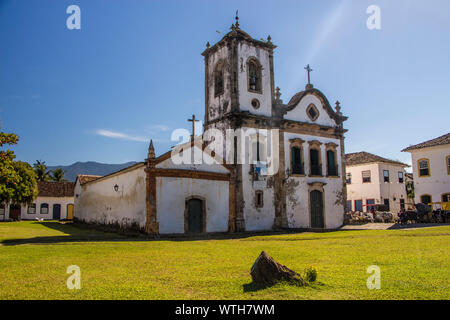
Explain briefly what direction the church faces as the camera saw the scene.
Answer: facing the viewer and to the right of the viewer

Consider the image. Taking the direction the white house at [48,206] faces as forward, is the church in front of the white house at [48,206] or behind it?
in front

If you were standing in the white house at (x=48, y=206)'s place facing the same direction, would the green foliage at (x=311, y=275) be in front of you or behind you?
in front

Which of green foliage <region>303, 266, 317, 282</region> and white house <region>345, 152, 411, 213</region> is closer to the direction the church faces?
the green foliage

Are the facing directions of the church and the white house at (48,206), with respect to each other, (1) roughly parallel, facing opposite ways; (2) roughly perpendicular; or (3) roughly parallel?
roughly parallel

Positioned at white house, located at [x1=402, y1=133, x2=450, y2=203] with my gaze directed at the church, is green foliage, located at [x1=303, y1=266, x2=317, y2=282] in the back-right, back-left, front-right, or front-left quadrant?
front-left

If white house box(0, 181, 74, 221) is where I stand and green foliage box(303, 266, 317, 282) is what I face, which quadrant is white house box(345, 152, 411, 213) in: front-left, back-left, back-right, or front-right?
front-left

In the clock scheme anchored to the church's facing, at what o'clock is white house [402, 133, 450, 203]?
The white house is roughly at 10 o'clock from the church.

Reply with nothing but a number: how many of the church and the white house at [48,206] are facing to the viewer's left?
0

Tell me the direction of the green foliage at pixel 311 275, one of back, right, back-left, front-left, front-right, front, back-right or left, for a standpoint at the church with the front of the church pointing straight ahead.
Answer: front-right

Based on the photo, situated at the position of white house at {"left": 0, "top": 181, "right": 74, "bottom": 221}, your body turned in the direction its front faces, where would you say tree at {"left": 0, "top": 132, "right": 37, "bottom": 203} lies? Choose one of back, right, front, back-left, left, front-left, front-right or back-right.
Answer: front

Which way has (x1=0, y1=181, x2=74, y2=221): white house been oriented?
toward the camera

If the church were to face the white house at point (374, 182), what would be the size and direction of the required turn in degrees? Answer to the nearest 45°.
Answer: approximately 90° to its left

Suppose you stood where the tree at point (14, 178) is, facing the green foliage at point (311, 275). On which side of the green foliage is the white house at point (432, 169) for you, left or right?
left
